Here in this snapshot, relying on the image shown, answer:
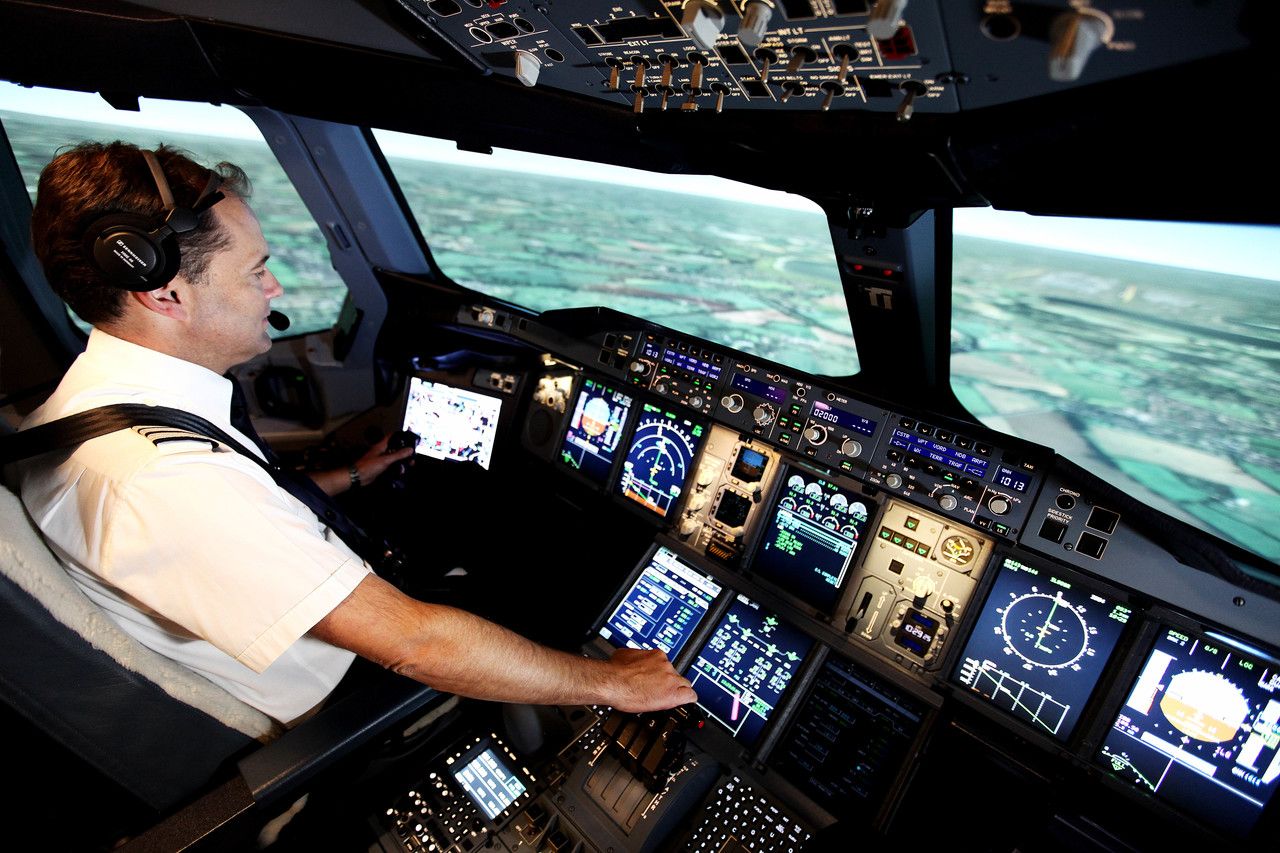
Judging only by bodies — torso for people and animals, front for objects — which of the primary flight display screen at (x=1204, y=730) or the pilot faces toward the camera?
the primary flight display screen

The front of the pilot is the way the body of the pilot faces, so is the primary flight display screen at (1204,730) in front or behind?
in front

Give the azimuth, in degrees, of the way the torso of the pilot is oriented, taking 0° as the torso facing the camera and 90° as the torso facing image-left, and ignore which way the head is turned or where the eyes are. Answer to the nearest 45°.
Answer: approximately 270°

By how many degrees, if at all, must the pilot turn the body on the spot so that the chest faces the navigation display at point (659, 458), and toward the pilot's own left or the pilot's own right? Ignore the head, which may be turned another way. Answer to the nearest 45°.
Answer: approximately 45° to the pilot's own left

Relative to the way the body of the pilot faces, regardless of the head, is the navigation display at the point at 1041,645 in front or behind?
in front

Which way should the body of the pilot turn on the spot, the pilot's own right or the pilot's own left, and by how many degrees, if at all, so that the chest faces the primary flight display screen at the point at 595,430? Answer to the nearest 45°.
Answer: approximately 45° to the pilot's own left

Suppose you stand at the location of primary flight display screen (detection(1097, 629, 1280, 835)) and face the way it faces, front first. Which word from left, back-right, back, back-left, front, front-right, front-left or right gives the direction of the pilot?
front-right

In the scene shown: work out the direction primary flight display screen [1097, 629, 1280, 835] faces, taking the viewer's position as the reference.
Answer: facing the viewer

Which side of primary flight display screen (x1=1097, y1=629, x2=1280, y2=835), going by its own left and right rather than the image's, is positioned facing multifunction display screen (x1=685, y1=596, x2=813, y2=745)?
right

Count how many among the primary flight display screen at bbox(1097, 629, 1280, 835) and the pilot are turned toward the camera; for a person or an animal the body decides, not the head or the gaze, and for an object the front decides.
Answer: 1

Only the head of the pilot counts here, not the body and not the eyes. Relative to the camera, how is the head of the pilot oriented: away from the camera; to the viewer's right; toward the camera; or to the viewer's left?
to the viewer's right

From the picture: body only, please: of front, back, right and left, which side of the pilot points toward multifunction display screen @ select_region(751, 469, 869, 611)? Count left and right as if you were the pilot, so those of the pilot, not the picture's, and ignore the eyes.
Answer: front
